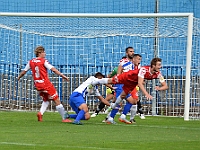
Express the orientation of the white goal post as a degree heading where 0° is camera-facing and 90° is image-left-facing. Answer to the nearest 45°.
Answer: approximately 0°

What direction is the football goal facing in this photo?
toward the camera
